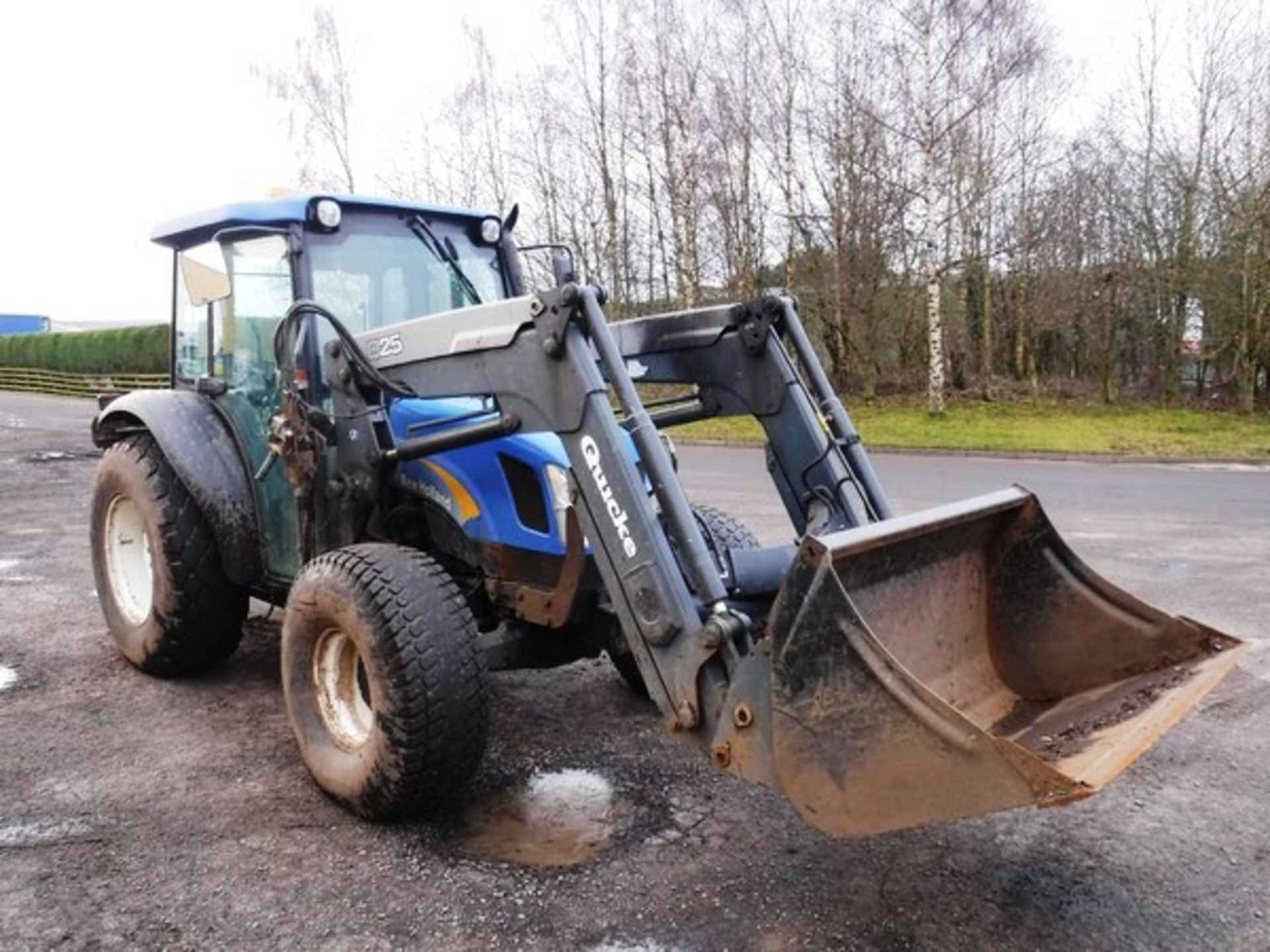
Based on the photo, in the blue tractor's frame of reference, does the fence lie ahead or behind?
behind

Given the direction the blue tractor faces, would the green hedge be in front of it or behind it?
behind

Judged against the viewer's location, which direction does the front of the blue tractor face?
facing the viewer and to the right of the viewer
